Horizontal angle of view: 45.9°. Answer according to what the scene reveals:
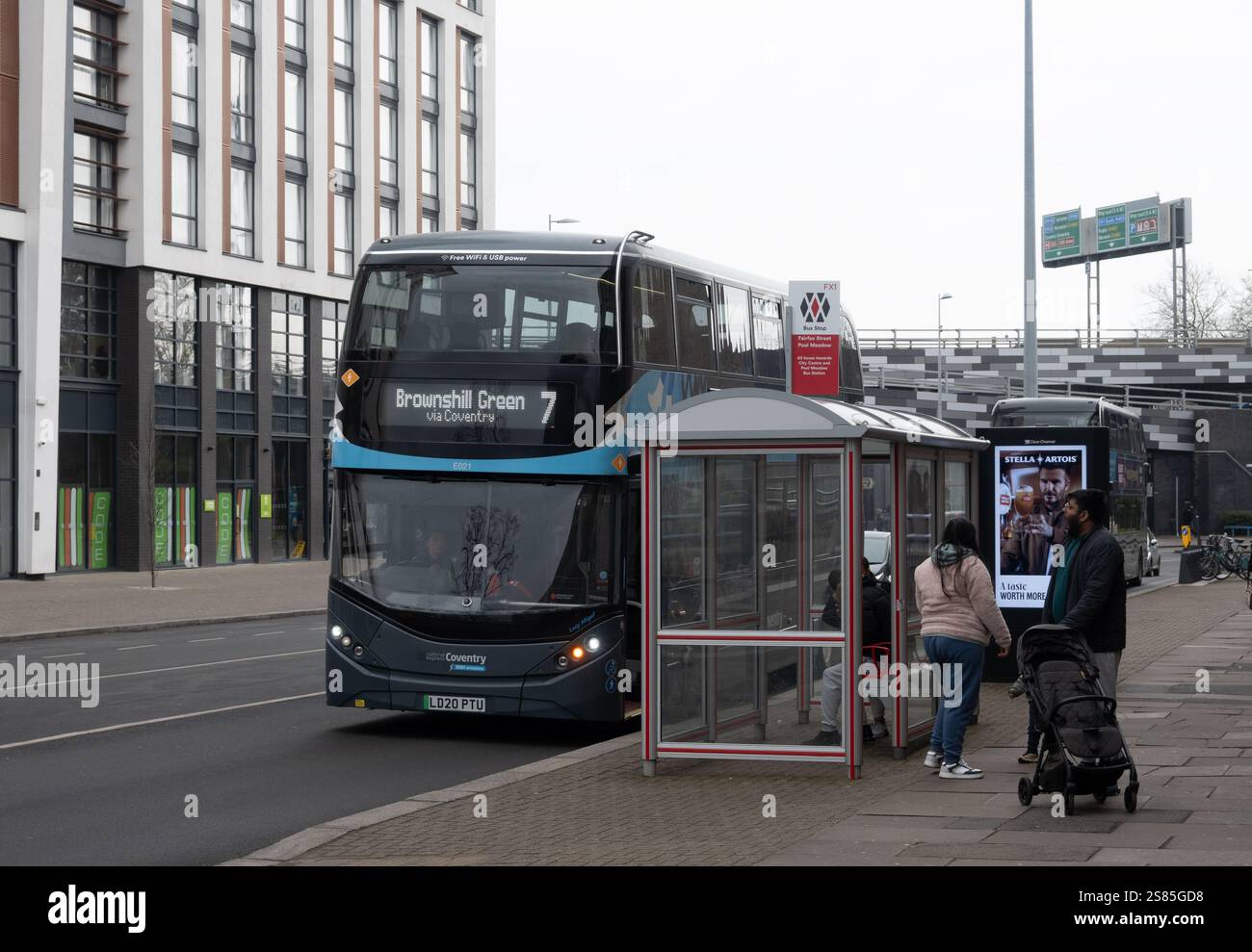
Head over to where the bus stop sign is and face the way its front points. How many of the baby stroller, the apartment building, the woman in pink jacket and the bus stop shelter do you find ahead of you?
3

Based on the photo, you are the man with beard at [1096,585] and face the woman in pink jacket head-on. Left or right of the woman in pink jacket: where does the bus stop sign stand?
right

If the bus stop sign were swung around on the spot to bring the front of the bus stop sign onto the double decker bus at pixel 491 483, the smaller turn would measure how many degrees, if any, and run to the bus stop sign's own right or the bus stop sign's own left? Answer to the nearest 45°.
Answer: approximately 45° to the bus stop sign's own right

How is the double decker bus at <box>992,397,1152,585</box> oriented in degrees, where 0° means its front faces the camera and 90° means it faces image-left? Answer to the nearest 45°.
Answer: approximately 45°

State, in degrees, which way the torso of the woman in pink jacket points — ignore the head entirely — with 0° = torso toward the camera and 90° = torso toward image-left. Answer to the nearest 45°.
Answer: approximately 225°

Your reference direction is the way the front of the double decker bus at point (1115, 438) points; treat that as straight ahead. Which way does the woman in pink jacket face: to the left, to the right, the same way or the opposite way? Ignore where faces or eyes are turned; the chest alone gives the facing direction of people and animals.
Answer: the opposite way
